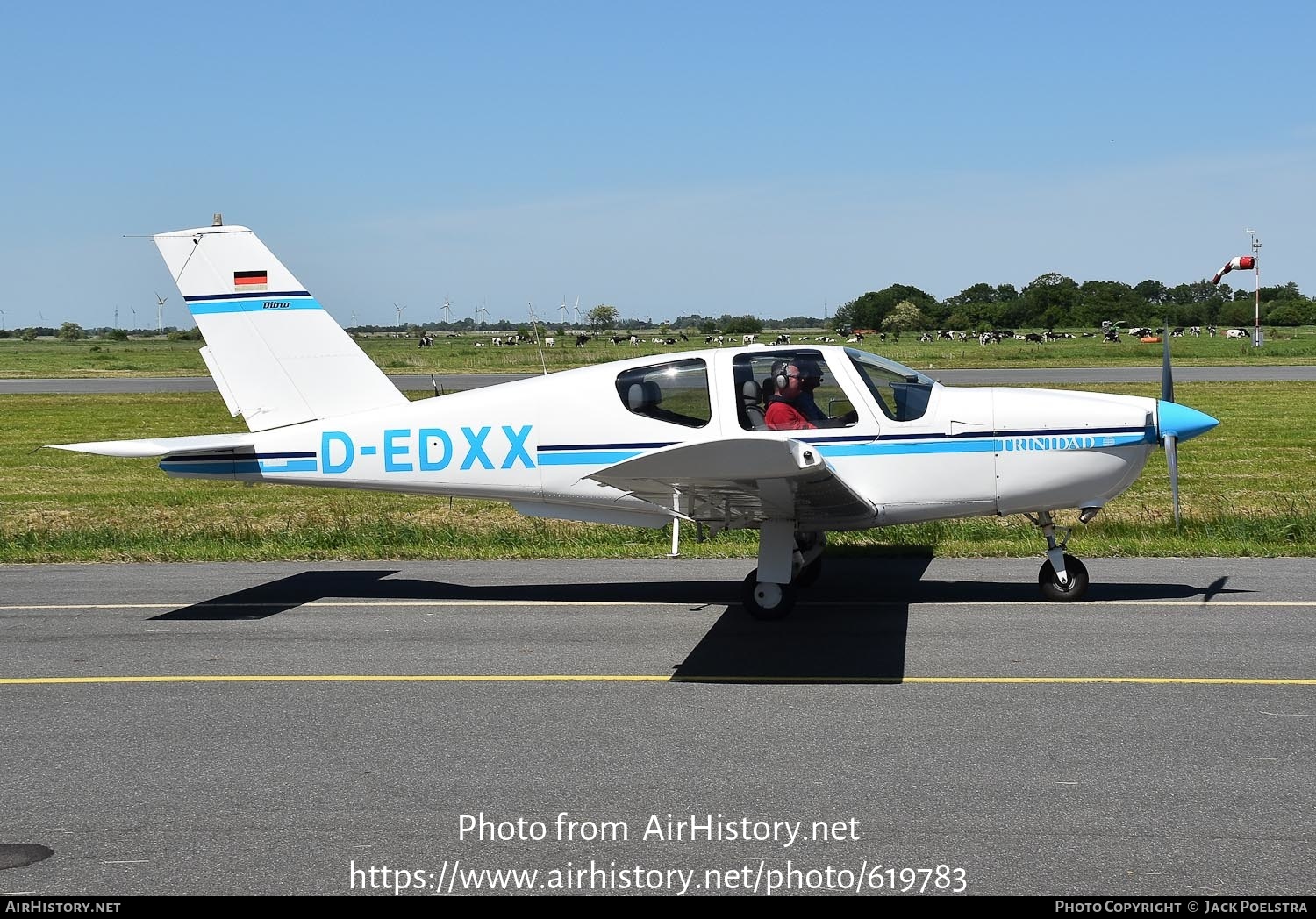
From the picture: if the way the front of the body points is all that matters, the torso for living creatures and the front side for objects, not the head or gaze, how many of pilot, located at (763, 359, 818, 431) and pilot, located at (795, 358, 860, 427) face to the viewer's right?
2

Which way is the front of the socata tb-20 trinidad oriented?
to the viewer's right

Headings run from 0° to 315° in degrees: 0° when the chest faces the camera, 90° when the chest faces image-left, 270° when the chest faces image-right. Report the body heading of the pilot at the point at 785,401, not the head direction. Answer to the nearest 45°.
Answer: approximately 270°

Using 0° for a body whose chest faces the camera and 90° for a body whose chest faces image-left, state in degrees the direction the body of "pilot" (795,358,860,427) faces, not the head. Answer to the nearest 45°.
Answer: approximately 270°

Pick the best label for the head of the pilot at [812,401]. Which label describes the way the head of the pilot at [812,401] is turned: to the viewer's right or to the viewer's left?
to the viewer's right
